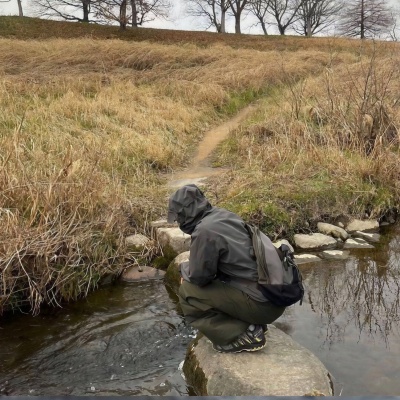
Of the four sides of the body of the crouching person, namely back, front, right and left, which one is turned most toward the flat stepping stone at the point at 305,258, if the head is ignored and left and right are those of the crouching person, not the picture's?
right

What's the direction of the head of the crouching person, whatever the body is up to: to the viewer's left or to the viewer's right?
to the viewer's left

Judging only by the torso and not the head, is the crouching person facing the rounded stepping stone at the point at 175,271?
no

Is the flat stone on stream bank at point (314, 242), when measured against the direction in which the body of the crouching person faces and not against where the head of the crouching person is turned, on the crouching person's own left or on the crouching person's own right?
on the crouching person's own right

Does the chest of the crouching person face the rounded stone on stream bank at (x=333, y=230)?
no

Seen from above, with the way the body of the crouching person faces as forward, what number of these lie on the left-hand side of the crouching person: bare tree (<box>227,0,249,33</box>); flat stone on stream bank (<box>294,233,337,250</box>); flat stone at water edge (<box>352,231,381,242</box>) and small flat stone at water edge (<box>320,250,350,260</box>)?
0
